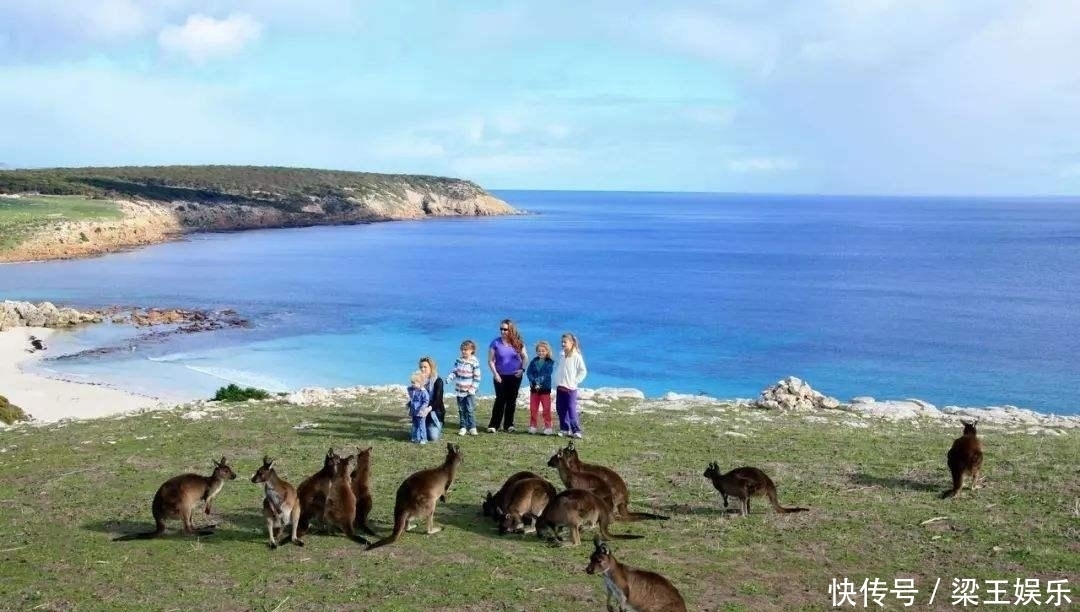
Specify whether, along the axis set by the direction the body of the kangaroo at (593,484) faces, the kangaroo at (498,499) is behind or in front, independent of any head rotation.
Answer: in front

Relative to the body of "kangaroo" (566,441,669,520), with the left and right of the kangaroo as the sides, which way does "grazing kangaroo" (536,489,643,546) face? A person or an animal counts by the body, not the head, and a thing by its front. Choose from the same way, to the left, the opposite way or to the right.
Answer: the same way

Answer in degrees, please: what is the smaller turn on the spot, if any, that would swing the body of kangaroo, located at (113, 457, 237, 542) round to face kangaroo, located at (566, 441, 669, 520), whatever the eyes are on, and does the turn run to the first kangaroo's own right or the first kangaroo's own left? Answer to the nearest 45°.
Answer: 0° — it already faces it

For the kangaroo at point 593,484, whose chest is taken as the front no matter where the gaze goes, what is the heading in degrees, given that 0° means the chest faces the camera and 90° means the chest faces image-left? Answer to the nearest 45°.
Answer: approximately 90°

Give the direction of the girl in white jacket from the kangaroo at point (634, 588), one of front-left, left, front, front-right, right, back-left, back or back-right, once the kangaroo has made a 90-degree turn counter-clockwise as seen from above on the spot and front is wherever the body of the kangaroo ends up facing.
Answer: back

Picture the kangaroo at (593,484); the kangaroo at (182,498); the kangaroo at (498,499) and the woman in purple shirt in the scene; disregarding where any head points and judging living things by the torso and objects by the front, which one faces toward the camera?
the woman in purple shirt

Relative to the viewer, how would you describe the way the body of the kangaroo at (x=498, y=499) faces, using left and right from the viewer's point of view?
facing to the left of the viewer

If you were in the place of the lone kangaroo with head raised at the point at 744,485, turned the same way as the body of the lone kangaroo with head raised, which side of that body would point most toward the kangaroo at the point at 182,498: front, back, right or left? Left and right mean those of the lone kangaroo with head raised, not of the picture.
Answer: front

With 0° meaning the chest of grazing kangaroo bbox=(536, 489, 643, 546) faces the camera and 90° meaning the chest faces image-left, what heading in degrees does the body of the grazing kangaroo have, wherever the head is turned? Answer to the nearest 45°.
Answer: approximately 90°

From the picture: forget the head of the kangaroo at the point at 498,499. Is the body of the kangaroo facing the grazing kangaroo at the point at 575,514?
no

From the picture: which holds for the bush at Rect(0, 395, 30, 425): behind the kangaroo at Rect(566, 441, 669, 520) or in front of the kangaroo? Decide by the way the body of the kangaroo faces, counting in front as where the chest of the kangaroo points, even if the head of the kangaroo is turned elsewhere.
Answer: in front

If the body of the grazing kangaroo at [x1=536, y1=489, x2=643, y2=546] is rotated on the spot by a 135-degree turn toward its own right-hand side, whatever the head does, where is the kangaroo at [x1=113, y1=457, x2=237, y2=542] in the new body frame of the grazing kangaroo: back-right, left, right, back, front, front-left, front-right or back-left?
back-left

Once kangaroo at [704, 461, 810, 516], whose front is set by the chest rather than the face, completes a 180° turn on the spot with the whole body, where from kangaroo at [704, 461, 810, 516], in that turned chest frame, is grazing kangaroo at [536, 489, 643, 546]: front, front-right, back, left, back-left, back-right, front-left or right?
back-right

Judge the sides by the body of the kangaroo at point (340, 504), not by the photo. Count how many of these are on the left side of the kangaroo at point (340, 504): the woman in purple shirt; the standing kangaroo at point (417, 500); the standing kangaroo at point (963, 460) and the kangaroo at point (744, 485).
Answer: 0

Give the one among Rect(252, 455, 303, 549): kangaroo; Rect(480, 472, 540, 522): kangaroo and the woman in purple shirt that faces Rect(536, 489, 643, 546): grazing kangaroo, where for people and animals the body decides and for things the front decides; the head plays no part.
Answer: the woman in purple shirt
